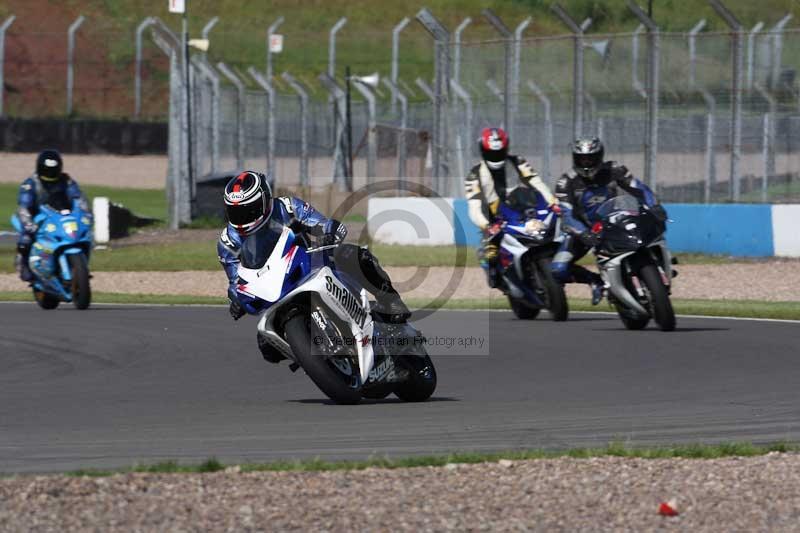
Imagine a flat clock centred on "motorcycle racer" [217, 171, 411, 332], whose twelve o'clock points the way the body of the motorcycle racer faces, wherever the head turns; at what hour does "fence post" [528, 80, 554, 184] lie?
The fence post is roughly at 5 o'clock from the motorcycle racer.

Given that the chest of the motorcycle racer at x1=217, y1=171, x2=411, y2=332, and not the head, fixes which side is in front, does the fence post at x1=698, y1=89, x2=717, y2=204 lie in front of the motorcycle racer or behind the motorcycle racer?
behind

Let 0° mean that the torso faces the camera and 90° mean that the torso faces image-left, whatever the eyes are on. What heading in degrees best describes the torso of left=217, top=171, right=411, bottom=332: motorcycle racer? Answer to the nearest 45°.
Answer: approximately 45°

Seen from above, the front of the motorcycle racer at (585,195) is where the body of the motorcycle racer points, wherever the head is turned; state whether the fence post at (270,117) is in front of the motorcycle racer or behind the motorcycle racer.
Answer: behind

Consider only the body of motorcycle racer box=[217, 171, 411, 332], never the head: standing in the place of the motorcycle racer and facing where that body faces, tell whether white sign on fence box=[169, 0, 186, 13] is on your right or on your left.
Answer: on your right

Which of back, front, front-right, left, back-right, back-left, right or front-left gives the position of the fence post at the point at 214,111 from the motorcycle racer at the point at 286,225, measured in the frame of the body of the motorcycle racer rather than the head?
back-right

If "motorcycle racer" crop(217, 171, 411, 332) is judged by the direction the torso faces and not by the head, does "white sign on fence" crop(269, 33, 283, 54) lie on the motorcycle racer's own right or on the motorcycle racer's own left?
on the motorcycle racer's own right

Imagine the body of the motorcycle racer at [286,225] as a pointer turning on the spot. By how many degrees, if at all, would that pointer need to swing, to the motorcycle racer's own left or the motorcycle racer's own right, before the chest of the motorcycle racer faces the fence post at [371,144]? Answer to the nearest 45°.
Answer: approximately 135° to the motorcycle racer's own right

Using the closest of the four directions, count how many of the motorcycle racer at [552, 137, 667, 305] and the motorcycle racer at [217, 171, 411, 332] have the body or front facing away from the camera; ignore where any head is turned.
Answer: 0

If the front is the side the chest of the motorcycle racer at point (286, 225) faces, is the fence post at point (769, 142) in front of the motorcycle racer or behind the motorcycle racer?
behind

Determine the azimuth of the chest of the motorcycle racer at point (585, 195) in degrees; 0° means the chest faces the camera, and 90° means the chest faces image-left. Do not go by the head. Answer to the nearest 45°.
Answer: approximately 0°

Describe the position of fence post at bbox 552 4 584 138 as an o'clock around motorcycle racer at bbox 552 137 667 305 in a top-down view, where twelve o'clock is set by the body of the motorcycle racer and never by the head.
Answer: The fence post is roughly at 6 o'clock from the motorcycle racer.
